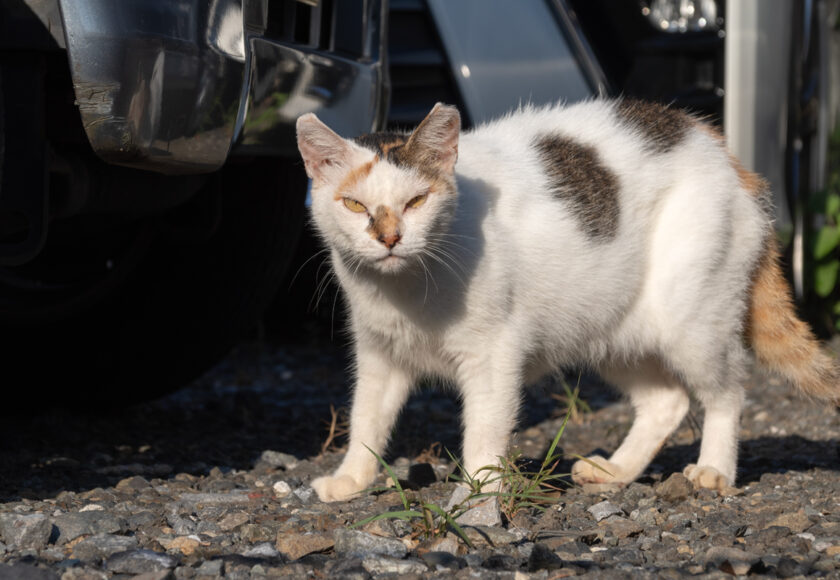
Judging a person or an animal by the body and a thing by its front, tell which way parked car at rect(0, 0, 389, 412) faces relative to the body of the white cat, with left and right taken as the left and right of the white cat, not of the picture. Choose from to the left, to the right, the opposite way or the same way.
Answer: to the left

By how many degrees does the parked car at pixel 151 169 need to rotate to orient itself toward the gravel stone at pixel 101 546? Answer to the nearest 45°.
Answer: approximately 45° to its right

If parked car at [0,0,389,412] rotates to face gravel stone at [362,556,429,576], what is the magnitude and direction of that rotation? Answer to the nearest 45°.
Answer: approximately 45° to its right

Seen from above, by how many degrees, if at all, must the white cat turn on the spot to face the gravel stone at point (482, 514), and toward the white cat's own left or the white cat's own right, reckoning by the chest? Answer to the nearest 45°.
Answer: approximately 45° to the white cat's own left

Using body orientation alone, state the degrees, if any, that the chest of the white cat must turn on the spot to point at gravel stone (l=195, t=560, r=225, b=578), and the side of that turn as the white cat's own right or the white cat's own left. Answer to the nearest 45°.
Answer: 0° — it already faces it

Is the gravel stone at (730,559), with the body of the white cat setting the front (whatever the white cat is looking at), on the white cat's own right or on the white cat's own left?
on the white cat's own left

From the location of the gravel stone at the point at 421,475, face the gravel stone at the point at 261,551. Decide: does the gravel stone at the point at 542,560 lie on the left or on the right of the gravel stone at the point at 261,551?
left

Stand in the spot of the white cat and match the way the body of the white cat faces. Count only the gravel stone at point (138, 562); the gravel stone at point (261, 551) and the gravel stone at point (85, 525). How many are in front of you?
3

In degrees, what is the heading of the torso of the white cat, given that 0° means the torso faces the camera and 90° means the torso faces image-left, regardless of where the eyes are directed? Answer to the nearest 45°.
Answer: approximately 45°

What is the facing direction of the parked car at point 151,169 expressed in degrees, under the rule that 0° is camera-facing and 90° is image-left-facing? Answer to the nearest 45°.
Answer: approximately 315°

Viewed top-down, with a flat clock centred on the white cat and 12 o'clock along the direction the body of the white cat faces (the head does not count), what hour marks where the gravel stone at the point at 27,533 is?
The gravel stone is roughly at 12 o'clock from the white cat.

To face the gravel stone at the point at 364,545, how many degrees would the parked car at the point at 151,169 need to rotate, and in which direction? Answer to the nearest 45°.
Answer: approximately 45° to its right
